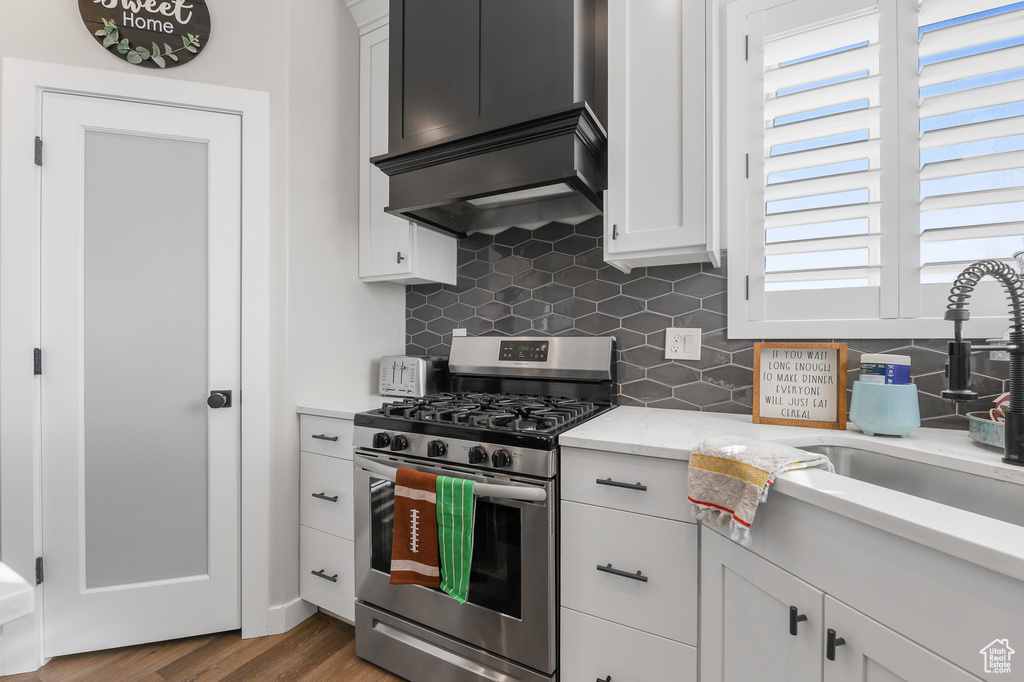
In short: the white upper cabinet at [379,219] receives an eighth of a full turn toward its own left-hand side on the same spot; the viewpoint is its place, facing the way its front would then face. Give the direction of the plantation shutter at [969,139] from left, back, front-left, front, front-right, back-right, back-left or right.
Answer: front-left

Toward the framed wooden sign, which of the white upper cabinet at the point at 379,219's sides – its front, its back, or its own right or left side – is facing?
left

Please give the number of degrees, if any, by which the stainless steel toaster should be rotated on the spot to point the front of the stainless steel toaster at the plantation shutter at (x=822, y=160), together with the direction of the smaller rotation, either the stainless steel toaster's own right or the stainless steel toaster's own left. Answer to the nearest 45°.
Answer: approximately 90° to the stainless steel toaster's own left

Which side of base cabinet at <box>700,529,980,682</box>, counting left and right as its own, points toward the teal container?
back

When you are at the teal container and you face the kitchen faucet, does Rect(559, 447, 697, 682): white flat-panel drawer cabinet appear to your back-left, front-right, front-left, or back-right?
back-right

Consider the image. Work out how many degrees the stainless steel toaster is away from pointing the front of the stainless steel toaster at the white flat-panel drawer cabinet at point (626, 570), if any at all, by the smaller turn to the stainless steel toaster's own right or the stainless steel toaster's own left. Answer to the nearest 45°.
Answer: approximately 90° to the stainless steel toaster's own left

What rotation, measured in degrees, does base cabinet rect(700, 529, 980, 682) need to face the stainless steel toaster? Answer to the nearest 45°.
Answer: approximately 45° to its right

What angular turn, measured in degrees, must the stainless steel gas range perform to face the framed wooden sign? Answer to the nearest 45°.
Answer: approximately 135° to its left

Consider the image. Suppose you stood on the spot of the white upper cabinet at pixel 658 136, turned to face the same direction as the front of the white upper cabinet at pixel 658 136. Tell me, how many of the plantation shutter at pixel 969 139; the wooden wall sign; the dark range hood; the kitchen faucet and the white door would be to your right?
3

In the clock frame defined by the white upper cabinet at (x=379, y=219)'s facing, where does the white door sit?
The white door is roughly at 1 o'clock from the white upper cabinet.
